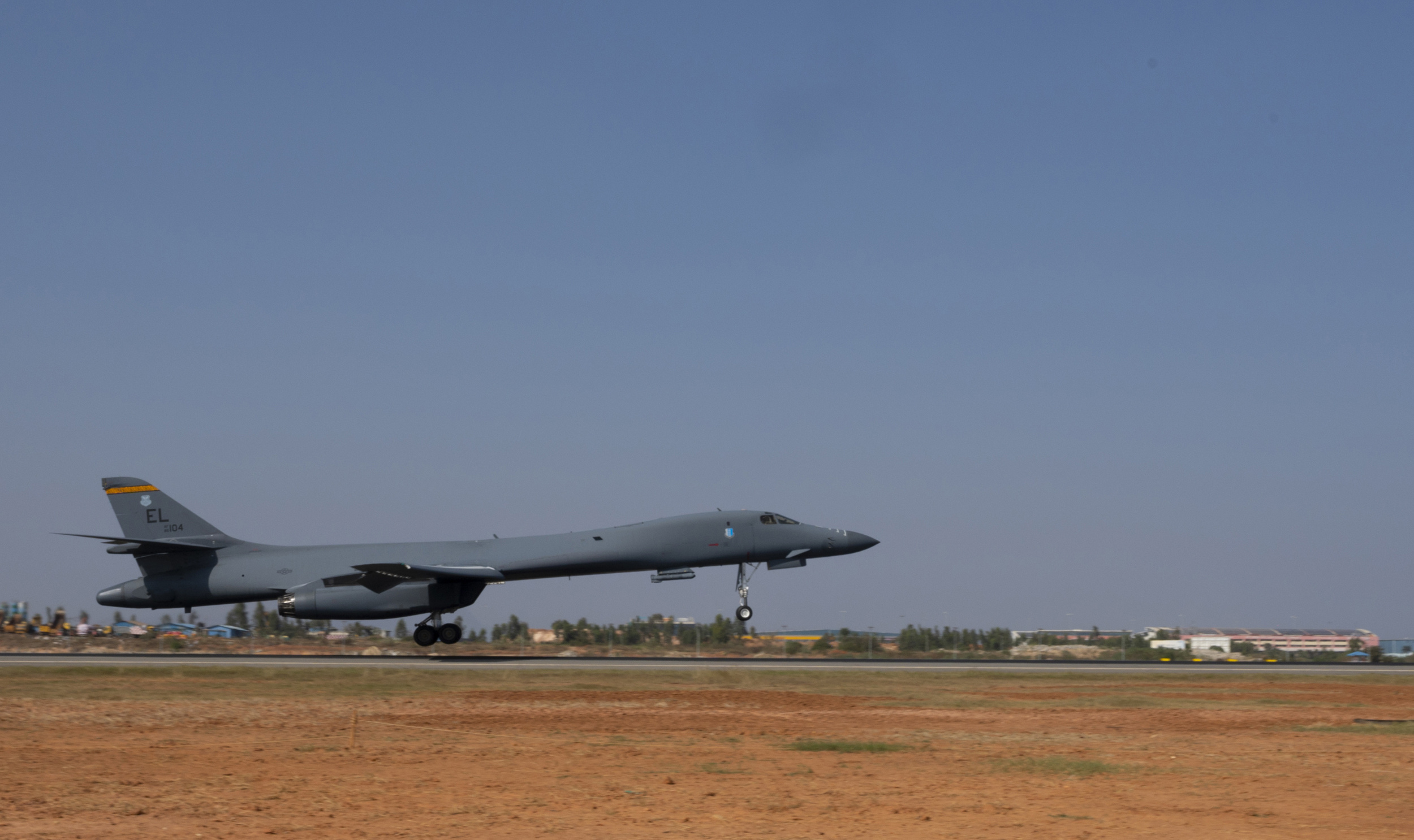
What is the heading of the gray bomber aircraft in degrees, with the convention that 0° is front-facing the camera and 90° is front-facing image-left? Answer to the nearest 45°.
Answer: approximately 270°
